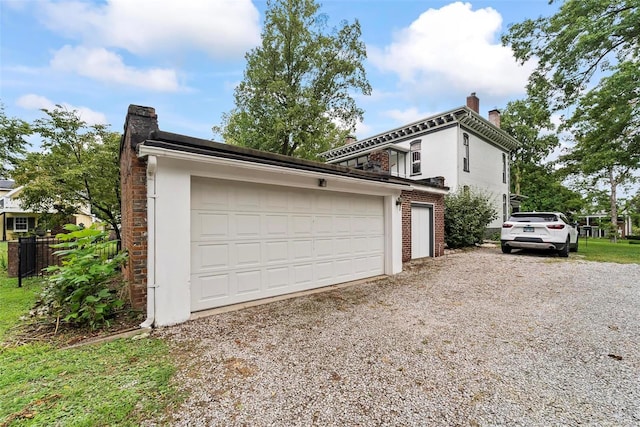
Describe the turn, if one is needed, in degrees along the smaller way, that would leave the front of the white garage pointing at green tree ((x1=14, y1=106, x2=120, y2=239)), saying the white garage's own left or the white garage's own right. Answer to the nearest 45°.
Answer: approximately 180°

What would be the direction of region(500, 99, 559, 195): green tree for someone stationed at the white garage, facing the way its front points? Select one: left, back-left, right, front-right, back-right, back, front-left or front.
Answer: left

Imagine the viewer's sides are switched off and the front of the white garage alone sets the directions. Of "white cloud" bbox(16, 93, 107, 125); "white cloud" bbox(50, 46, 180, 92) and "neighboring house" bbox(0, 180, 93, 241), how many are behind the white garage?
3

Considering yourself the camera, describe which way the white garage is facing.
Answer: facing the viewer and to the right of the viewer

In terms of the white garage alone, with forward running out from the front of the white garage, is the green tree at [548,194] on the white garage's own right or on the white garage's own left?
on the white garage's own left

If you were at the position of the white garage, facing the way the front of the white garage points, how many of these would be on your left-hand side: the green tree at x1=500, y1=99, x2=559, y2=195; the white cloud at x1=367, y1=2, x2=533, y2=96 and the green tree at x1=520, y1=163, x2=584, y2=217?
3

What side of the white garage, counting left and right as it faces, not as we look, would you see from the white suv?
left

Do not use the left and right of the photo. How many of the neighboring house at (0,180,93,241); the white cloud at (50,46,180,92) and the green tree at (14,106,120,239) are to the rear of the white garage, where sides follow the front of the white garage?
3

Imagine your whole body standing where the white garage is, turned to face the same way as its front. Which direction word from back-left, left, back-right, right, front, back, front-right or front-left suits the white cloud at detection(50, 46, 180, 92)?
back

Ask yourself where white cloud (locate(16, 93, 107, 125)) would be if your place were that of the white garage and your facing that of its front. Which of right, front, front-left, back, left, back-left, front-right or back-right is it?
back

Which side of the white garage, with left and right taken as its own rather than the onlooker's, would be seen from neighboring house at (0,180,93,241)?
back

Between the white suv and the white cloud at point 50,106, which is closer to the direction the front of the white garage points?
the white suv

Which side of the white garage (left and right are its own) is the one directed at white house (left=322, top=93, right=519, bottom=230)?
left

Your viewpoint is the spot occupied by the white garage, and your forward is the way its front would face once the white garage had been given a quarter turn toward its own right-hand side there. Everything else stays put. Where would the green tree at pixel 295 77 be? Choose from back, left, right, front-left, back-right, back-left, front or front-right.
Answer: back-right
